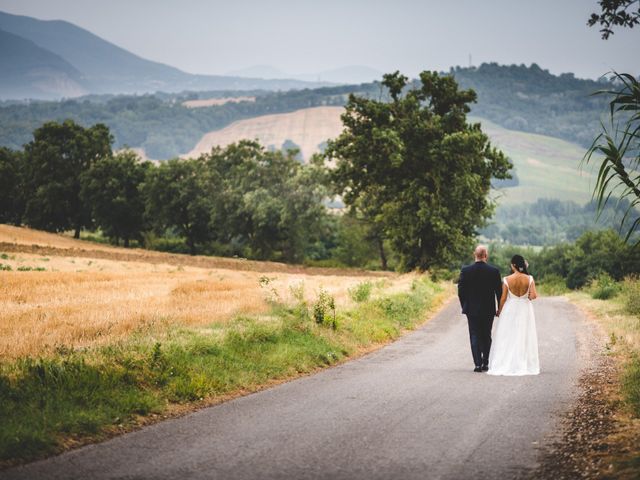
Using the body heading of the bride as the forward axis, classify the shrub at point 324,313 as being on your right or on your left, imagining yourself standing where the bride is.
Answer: on your left

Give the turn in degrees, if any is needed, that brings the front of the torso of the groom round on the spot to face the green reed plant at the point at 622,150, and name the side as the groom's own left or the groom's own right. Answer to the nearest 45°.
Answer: approximately 180°

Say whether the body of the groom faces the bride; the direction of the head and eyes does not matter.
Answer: no

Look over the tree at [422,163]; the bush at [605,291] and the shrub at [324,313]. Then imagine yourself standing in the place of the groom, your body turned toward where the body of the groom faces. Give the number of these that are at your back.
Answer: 0

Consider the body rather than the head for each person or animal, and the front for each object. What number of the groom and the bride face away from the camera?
2

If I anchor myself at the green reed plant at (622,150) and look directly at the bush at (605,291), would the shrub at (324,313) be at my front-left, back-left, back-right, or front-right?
front-left

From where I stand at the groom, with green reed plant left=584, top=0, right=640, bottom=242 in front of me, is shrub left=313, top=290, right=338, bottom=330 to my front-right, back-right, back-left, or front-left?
back-right

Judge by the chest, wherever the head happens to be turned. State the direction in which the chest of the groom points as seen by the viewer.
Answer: away from the camera

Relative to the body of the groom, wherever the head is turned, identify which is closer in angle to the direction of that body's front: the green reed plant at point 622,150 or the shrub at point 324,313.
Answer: the shrub

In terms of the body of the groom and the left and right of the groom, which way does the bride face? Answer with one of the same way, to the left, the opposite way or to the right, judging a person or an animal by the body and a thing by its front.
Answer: the same way

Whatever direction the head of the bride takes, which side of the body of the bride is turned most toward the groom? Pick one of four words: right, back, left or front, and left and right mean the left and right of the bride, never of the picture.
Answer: left

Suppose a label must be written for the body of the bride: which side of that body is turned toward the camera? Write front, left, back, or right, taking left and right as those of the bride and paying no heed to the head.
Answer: back

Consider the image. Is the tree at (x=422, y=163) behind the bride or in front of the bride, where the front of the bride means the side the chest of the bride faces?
in front

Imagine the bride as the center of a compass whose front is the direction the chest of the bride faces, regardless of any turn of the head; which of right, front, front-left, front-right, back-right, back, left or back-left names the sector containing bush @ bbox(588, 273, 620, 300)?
front
